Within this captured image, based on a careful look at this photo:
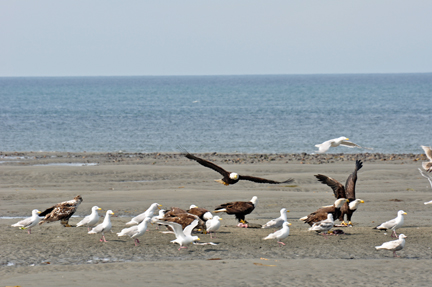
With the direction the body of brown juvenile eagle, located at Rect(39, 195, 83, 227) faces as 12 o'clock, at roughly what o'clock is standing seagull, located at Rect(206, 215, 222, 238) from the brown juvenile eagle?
The standing seagull is roughly at 1 o'clock from the brown juvenile eagle.

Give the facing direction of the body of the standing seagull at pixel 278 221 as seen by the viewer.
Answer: to the viewer's right

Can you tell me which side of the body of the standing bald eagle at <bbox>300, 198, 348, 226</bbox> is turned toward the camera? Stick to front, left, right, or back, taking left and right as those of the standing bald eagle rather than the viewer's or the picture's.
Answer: right

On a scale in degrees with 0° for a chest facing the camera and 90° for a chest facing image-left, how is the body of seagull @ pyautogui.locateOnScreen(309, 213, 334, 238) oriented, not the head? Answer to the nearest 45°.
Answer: approximately 270°

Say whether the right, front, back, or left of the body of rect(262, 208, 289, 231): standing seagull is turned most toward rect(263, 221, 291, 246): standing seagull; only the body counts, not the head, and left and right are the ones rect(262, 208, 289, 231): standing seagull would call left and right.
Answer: right

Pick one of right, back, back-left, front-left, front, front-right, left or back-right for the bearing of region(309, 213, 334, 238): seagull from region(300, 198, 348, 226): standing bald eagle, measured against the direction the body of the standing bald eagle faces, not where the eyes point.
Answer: right

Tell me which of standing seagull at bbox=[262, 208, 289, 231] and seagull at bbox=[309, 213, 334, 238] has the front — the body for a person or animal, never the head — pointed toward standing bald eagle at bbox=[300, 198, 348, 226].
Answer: the standing seagull
